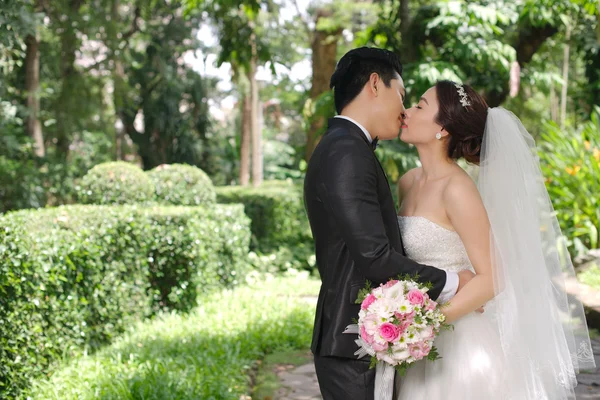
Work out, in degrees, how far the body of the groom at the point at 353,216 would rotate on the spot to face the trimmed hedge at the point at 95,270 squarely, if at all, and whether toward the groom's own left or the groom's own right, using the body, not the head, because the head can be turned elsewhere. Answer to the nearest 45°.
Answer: approximately 135° to the groom's own left

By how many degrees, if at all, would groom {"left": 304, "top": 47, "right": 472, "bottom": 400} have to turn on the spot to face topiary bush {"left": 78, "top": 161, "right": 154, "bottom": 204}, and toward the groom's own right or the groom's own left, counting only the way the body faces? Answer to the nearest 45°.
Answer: approximately 135° to the groom's own left

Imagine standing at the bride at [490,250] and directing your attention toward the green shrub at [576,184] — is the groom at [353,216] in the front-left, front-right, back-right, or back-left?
back-left

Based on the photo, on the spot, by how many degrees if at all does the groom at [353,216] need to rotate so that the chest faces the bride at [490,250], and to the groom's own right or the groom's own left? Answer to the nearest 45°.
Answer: approximately 45° to the groom's own left

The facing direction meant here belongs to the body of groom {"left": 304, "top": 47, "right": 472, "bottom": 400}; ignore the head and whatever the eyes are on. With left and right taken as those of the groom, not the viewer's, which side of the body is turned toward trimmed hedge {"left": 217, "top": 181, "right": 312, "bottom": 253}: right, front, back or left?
left

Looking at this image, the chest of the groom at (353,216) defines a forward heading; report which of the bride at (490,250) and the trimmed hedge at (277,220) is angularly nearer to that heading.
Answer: the bride

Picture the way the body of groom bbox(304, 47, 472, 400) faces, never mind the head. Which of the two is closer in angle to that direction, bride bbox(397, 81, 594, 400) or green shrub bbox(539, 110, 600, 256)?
the bride

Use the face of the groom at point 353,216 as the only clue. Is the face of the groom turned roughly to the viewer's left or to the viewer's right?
to the viewer's right

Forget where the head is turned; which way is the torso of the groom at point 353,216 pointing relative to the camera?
to the viewer's right

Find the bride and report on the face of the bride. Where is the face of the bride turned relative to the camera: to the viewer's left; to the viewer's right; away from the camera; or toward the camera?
to the viewer's left
